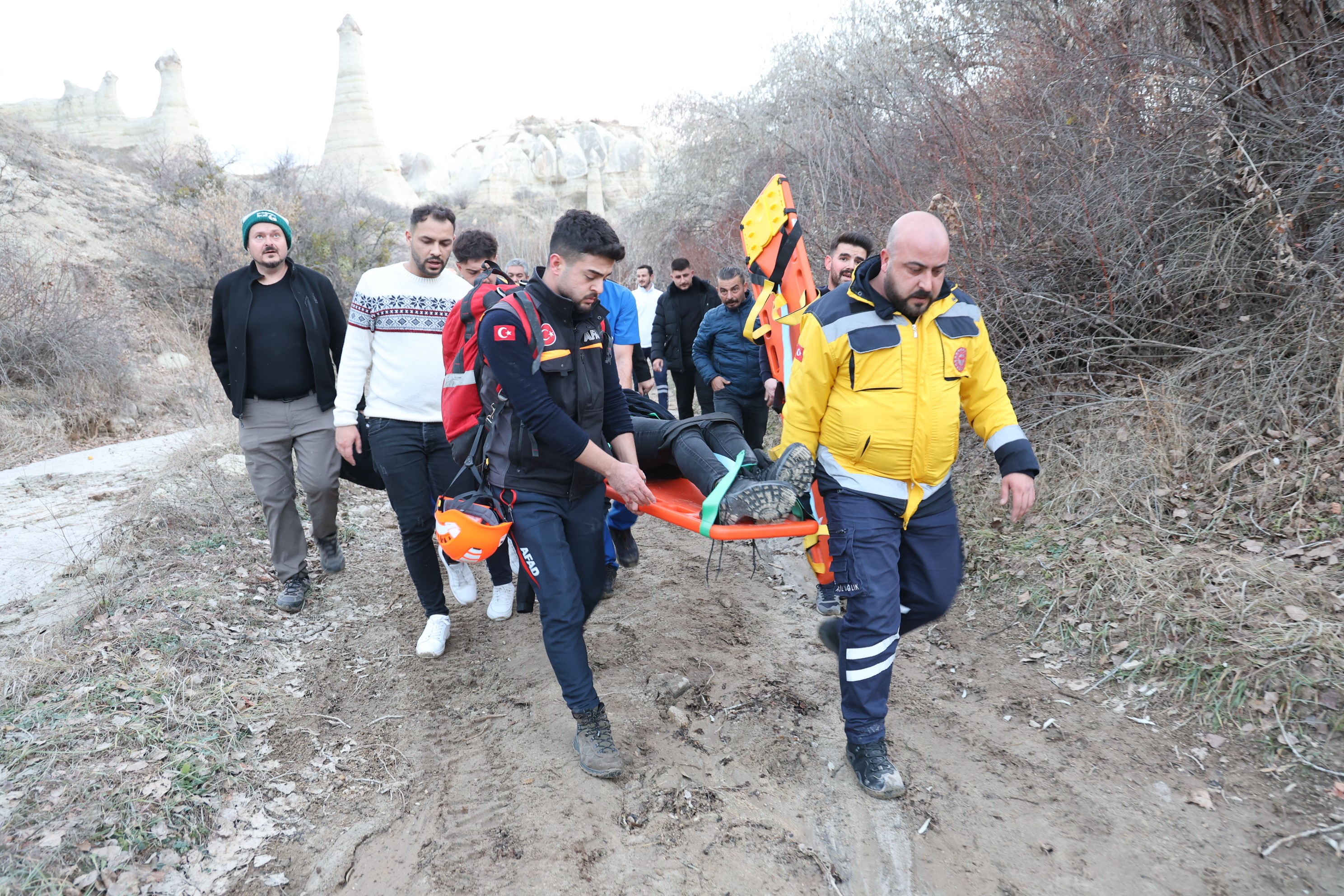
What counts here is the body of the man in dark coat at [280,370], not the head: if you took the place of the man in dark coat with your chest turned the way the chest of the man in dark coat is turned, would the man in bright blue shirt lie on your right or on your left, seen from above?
on your left

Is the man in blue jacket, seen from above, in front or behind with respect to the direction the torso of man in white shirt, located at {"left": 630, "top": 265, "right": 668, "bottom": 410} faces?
in front

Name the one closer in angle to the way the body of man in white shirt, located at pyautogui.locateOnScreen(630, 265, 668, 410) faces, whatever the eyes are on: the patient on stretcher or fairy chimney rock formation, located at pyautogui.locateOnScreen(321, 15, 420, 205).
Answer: the patient on stretcher

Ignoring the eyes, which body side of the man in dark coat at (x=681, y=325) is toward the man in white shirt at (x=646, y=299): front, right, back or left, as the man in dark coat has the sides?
back

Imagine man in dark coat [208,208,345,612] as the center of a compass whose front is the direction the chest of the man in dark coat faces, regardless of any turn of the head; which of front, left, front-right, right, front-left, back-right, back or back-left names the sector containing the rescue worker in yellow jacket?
front-left

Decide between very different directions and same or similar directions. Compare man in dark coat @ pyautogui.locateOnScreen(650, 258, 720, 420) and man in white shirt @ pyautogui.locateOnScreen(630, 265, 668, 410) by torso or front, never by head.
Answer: same or similar directions

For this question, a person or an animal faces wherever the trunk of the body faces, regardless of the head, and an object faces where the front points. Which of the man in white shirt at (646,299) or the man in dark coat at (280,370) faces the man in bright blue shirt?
the man in white shirt

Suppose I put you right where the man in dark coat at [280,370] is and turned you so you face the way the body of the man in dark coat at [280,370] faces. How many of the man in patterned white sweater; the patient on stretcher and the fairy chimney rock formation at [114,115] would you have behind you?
1

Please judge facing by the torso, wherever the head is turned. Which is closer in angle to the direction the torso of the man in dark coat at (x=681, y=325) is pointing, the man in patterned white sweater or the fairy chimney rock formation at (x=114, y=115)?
the man in patterned white sweater

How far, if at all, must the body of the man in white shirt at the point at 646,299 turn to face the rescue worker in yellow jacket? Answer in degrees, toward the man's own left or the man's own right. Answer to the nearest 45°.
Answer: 0° — they already face them

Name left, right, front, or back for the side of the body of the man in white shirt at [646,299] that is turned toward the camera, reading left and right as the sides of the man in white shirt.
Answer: front

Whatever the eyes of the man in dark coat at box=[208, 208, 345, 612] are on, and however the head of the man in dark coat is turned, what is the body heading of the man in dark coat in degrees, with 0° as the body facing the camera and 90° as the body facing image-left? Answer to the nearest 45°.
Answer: approximately 0°

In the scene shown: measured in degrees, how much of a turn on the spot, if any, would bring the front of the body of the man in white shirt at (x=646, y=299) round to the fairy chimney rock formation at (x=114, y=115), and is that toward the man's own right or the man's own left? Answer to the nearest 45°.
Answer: approximately 135° to the man's own right

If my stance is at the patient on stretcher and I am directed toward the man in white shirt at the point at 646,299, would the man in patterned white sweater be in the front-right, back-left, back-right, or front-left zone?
front-left
